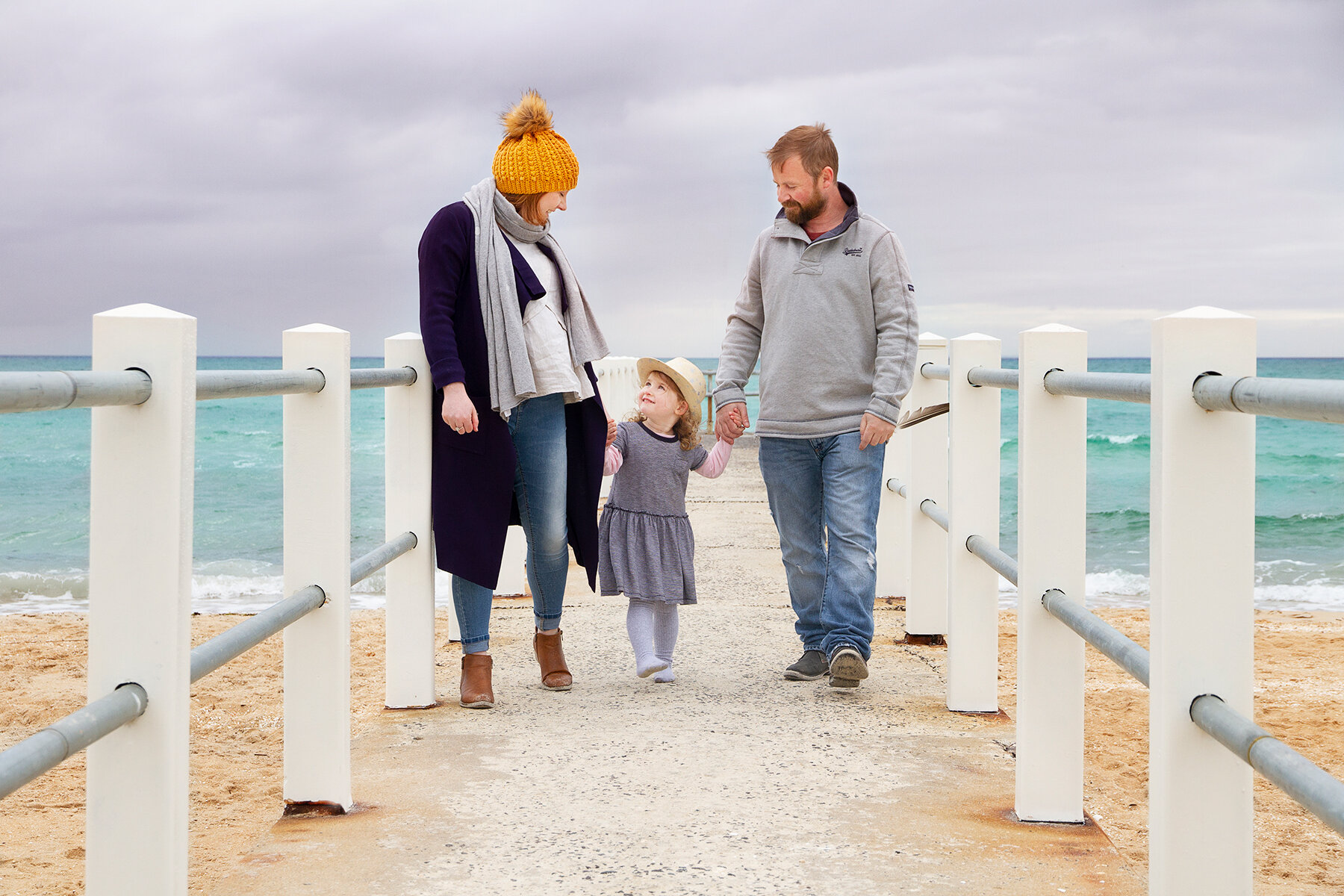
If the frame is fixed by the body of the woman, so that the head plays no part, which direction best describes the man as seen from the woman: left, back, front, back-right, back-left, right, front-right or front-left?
front-left

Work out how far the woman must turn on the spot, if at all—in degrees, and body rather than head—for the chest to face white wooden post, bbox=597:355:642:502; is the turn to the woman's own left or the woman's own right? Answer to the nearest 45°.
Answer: approximately 135° to the woman's own left

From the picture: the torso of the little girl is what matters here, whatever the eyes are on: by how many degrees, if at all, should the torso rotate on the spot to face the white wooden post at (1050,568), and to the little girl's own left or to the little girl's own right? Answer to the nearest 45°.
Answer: approximately 45° to the little girl's own left

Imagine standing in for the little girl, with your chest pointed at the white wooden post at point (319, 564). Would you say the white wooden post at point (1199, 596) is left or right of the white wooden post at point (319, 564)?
left

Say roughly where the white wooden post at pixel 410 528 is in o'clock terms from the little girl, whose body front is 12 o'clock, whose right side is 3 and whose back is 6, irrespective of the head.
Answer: The white wooden post is roughly at 2 o'clock from the little girl.

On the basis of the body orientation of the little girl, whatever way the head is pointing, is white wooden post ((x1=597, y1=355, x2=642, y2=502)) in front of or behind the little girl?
behind

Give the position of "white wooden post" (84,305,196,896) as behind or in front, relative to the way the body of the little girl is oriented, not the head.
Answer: in front

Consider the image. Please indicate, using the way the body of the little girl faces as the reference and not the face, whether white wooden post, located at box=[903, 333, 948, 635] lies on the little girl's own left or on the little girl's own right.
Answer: on the little girl's own left

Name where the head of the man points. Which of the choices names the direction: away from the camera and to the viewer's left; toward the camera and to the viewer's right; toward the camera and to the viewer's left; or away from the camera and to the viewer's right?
toward the camera and to the viewer's left

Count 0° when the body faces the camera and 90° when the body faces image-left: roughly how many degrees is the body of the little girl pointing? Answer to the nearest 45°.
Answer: approximately 0°
